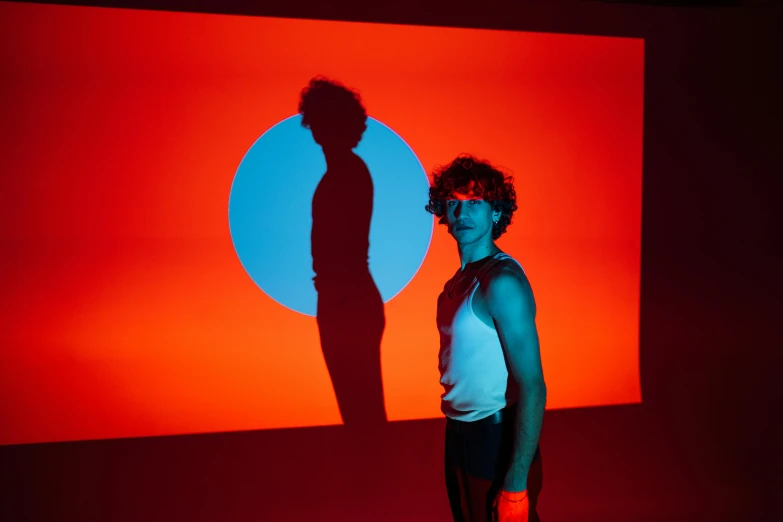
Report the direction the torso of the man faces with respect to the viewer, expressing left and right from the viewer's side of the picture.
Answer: facing the viewer and to the left of the viewer
